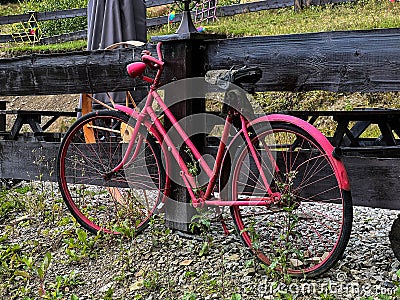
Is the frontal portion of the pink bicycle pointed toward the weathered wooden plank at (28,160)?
yes

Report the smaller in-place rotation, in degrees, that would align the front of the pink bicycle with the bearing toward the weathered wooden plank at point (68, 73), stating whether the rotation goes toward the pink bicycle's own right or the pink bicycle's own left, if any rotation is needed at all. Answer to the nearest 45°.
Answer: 0° — it already faces it

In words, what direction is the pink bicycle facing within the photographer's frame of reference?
facing away from the viewer and to the left of the viewer
